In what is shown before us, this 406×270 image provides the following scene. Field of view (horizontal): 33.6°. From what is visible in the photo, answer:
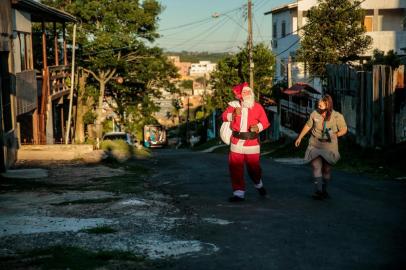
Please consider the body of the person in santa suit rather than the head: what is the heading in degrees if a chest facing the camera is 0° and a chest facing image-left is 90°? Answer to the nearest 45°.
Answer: approximately 0°

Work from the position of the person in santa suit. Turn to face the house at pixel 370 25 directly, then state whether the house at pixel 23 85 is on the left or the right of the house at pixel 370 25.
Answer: left

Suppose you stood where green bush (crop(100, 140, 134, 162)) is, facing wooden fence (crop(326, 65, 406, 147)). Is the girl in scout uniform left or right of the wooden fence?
right

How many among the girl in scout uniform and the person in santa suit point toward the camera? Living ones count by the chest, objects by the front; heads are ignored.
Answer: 2

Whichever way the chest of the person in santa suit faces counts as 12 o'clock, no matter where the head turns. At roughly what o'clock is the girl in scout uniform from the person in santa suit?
The girl in scout uniform is roughly at 9 o'clock from the person in santa suit.

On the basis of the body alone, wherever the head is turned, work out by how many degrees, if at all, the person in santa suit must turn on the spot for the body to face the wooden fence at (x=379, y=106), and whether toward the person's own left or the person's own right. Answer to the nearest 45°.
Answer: approximately 135° to the person's own left

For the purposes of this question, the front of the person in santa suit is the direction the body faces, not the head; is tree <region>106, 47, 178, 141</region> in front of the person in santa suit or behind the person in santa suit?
behind

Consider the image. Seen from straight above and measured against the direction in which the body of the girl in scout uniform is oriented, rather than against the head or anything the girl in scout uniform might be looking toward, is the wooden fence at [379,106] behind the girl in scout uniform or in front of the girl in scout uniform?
behind

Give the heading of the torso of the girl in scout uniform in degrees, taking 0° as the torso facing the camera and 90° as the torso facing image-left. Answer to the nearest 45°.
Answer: approximately 0°

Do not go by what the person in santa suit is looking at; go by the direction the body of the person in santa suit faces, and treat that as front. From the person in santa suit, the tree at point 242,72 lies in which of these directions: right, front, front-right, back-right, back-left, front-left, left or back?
back

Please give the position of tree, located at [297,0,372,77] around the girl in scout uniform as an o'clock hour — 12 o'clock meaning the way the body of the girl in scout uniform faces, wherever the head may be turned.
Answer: The tree is roughly at 6 o'clock from the girl in scout uniform.
